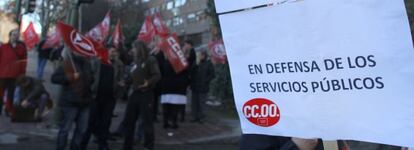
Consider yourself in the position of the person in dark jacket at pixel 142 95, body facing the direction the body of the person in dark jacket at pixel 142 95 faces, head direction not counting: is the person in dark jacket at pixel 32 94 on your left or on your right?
on your right

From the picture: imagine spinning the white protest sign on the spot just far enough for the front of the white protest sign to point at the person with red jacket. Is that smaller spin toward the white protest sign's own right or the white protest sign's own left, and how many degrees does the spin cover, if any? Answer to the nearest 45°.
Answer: approximately 135° to the white protest sign's own right

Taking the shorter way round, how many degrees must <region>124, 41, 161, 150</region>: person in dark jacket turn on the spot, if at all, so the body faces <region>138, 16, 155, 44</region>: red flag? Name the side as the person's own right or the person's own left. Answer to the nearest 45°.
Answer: approximately 135° to the person's own right

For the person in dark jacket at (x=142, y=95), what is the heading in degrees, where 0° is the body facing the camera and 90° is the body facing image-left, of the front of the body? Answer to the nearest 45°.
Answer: approximately 45°

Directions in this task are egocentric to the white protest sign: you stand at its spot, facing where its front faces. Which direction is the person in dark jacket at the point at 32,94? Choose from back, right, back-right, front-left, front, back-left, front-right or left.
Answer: back-right

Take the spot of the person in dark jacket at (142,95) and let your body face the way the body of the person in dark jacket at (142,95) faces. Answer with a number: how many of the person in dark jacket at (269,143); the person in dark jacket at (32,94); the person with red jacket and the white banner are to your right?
2

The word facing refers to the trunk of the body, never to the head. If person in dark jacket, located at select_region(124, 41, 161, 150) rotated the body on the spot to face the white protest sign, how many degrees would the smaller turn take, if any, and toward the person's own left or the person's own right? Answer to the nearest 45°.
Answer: approximately 45° to the person's own left

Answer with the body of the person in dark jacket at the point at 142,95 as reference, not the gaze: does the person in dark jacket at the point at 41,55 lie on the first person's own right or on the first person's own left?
on the first person's own right

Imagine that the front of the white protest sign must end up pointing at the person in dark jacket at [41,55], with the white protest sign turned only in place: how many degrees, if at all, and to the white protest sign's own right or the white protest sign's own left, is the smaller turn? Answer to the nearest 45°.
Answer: approximately 135° to the white protest sign's own right
